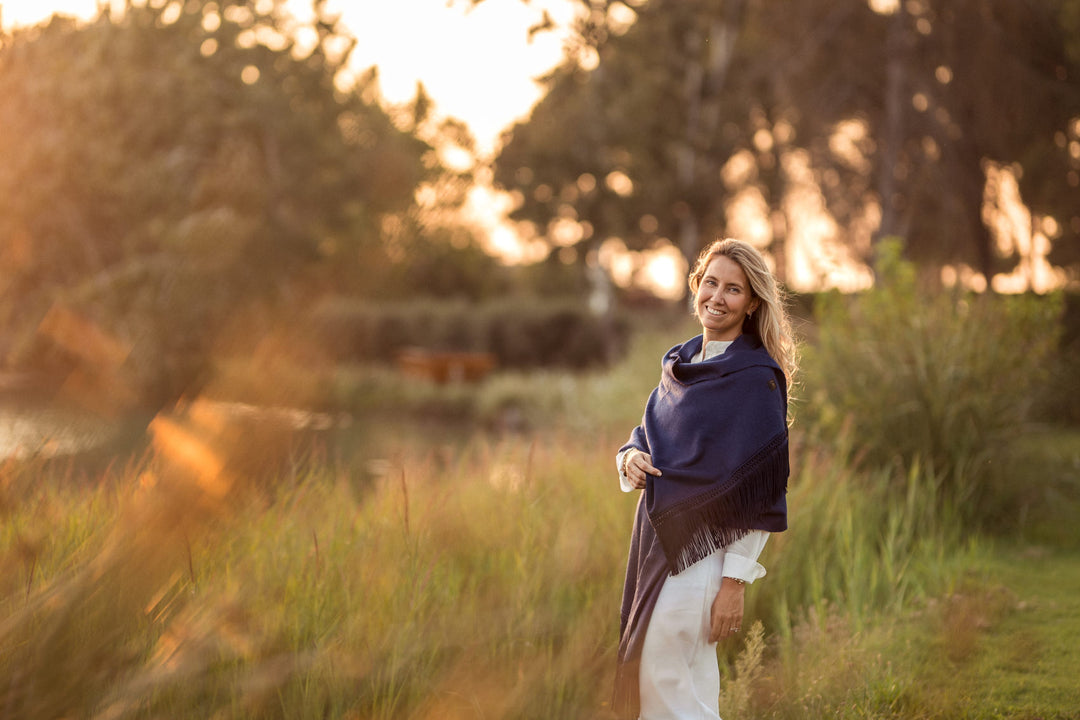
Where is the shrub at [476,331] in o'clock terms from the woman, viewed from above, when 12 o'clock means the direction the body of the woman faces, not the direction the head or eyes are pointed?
The shrub is roughly at 4 o'clock from the woman.

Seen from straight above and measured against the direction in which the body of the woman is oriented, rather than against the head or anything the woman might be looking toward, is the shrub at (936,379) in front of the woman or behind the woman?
behind

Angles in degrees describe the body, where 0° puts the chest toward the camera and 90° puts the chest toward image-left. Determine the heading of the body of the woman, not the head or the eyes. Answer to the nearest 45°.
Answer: approximately 45°
